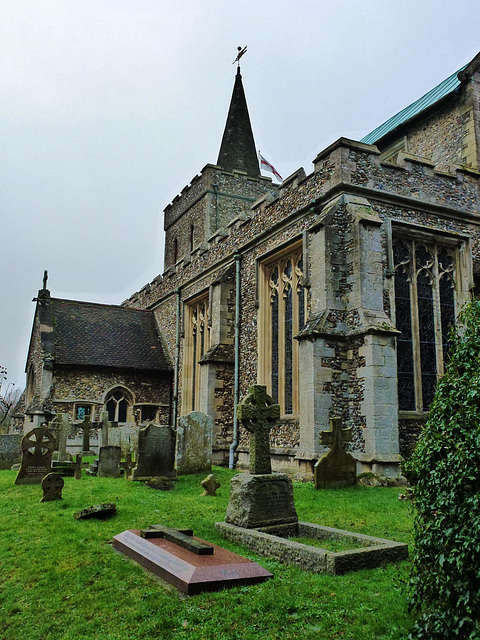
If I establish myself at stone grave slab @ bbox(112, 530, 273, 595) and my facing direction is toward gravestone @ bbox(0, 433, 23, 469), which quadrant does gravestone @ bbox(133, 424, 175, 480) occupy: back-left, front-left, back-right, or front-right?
front-right

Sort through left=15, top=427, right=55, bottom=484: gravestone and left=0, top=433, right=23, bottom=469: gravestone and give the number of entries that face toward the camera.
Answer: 2

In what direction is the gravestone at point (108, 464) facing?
toward the camera

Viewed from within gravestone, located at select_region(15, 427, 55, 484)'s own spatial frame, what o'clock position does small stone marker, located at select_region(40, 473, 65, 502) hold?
The small stone marker is roughly at 12 o'clock from the gravestone.

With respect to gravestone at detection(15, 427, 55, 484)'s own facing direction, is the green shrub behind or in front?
in front

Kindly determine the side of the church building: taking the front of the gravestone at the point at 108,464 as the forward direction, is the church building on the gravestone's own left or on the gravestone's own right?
on the gravestone's own left

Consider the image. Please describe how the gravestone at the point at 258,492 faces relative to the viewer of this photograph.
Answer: facing the viewer and to the right of the viewer

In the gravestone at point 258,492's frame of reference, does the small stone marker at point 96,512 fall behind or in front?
behind

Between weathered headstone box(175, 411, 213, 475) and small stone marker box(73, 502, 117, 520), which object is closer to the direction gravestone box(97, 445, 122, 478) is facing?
the small stone marker

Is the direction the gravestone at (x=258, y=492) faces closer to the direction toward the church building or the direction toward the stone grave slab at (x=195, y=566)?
the stone grave slab

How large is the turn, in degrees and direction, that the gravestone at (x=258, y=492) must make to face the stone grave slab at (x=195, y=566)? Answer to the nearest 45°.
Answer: approximately 45° to its right

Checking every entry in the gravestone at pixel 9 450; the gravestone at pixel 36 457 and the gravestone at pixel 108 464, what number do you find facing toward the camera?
3

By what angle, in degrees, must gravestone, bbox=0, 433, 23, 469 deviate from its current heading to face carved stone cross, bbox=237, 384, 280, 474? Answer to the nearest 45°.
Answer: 0° — it already faces it

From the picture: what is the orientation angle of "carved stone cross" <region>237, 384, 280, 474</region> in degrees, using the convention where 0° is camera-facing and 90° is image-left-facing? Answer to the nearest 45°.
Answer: approximately 315°

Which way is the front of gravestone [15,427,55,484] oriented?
toward the camera

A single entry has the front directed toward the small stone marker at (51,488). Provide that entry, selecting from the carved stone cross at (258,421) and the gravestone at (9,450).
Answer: the gravestone

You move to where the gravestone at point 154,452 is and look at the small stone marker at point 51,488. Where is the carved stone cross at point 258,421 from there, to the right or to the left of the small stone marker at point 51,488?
left

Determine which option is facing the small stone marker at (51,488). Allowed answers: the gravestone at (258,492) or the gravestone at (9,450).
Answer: the gravestone at (9,450)

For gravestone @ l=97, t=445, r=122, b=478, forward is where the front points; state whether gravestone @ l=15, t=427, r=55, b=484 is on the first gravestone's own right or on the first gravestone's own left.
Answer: on the first gravestone's own right
